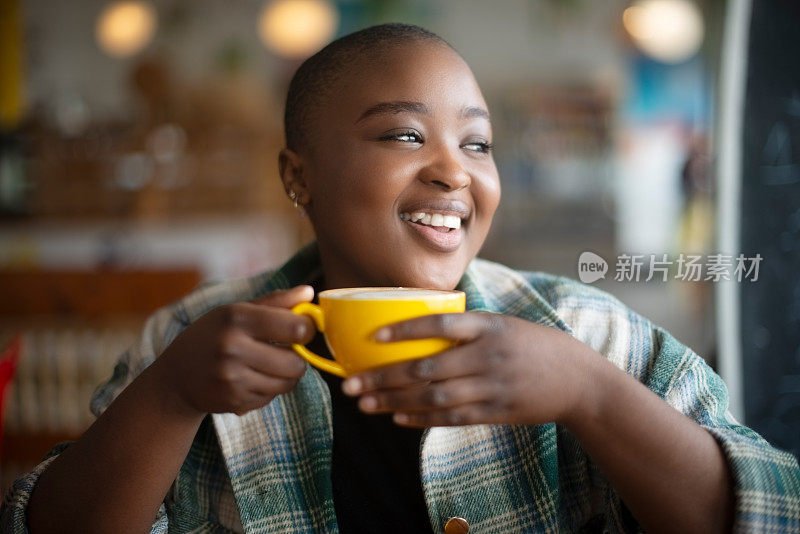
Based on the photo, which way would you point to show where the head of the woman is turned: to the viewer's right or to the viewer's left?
to the viewer's right

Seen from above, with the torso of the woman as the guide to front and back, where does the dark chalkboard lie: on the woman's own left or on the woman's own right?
on the woman's own left

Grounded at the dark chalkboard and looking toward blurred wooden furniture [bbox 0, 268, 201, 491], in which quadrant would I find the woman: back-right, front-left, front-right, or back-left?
front-left

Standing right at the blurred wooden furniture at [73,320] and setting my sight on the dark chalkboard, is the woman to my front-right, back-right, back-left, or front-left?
front-right

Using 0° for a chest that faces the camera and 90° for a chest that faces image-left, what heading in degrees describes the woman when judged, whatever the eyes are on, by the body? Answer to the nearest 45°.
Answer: approximately 0°

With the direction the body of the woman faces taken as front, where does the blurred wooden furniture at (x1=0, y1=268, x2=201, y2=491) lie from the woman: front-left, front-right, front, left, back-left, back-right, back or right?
back-right
